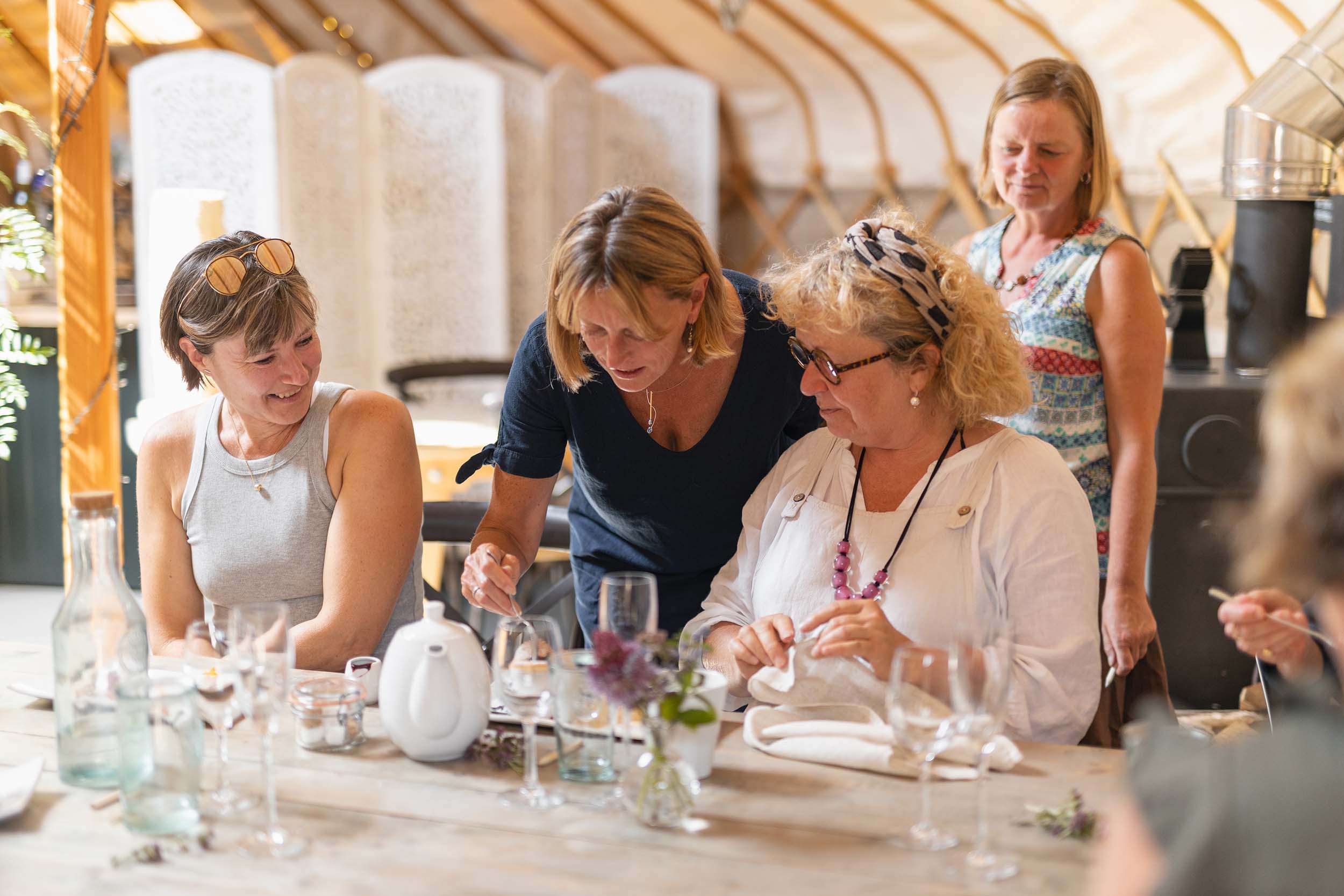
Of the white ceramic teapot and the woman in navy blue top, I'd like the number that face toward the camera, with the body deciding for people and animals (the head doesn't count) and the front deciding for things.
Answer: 2

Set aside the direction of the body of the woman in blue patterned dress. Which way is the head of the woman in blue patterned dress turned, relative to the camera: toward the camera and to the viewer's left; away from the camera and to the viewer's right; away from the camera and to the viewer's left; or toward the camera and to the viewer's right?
toward the camera and to the viewer's left

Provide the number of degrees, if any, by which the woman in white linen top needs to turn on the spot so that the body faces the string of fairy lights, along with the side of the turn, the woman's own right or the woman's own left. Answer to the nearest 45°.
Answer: approximately 90° to the woman's own right

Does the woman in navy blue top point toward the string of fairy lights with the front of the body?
no

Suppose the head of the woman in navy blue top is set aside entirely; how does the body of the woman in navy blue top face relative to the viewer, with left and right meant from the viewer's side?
facing the viewer

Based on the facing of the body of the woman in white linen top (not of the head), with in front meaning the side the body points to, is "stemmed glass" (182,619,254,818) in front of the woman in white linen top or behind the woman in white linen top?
in front

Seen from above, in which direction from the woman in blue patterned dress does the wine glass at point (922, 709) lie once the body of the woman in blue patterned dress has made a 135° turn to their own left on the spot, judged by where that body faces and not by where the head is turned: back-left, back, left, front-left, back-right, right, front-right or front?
right

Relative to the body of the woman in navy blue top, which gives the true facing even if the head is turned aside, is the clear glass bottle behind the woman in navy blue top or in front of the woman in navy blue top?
in front

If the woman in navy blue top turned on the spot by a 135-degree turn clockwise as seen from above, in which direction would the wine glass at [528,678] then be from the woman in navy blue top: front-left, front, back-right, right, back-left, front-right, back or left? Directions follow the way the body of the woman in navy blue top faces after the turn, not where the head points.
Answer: back-left

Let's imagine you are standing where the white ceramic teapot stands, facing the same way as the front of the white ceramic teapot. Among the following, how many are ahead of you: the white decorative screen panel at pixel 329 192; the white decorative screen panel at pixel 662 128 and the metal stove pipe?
0

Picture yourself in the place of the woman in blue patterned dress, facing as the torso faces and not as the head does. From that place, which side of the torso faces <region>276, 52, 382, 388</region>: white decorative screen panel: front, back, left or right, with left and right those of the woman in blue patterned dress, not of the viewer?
right

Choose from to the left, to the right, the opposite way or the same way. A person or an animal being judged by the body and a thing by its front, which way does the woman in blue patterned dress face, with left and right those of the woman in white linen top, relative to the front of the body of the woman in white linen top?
the same way

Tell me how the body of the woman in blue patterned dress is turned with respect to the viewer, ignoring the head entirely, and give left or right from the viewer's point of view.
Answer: facing the viewer and to the left of the viewer
